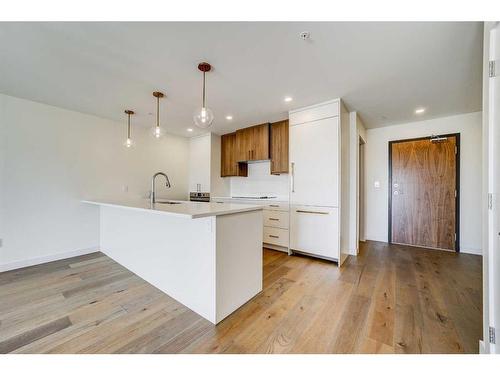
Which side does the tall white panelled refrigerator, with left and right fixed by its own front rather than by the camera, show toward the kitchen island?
front

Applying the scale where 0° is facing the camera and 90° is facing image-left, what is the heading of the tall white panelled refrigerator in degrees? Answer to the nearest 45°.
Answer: approximately 45°

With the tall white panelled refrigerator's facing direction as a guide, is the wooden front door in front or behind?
behind

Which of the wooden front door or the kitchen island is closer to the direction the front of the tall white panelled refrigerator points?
the kitchen island
